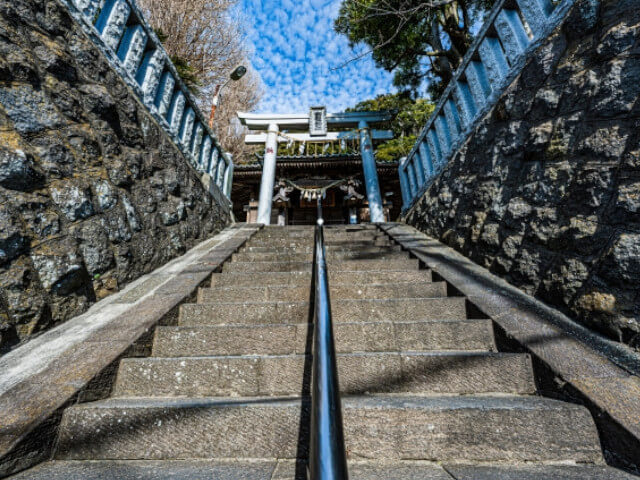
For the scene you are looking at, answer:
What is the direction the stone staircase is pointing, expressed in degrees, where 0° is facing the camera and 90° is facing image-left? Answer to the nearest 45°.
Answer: approximately 0°

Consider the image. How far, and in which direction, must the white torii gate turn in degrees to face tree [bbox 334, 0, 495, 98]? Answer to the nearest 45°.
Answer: approximately 90° to its left

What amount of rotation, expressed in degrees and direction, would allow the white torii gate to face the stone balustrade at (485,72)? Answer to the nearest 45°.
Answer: approximately 45° to its left

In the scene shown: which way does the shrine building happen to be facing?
toward the camera

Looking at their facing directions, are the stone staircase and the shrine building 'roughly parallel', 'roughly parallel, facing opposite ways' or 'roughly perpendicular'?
roughly parallel

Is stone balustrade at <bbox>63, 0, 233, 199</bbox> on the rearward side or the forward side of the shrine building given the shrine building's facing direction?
on the forward side

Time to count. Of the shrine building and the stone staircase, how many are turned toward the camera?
2

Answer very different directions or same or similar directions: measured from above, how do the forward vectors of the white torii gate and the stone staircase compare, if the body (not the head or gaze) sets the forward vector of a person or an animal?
same or similar directions

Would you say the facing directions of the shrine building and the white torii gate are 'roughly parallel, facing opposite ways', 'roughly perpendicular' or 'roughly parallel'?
roughly parallel

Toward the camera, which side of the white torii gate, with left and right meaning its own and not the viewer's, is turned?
front

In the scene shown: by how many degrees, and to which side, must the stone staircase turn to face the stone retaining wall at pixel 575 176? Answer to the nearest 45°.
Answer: approximately 90° to its left
